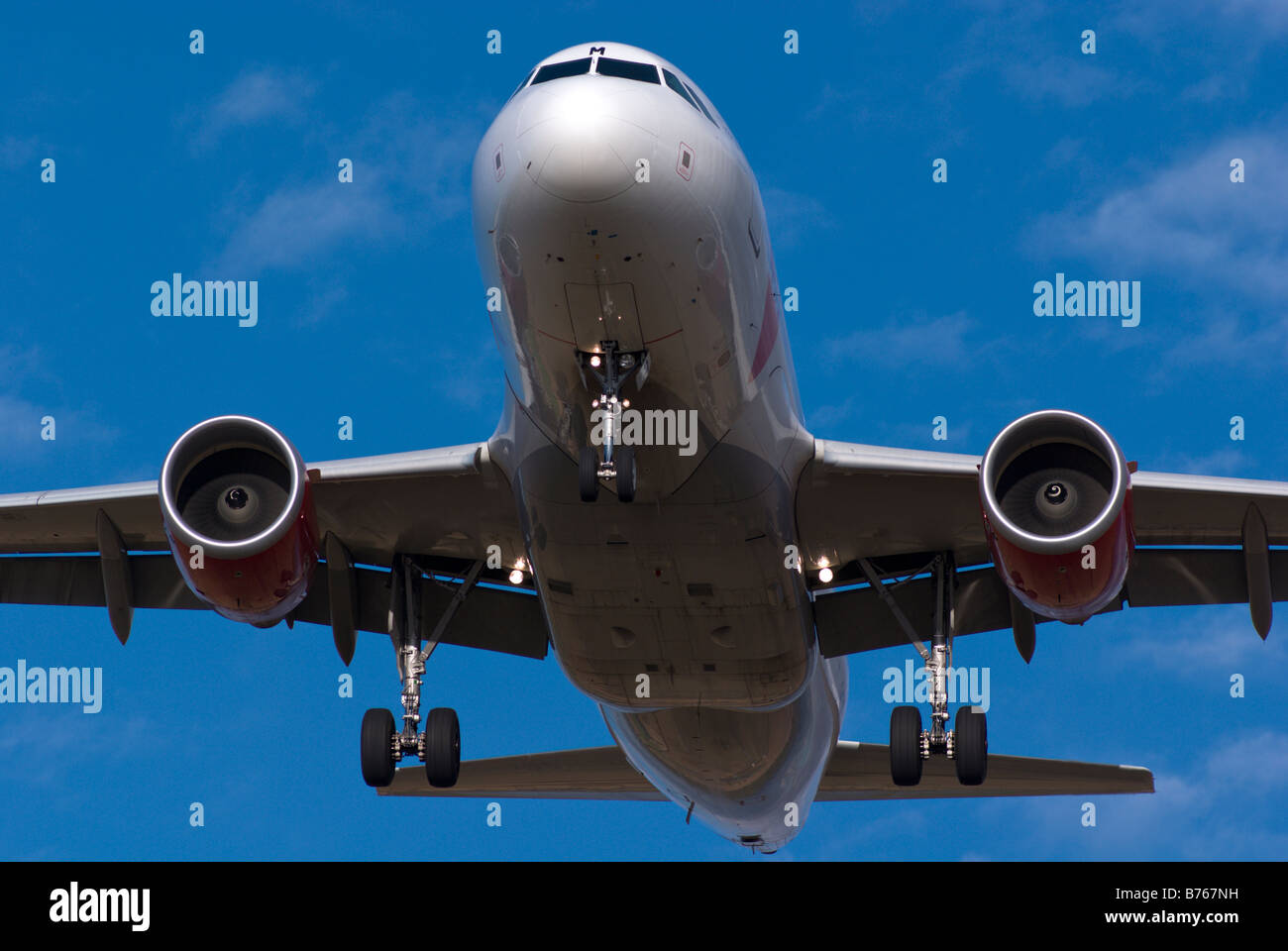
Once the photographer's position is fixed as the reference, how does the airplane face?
facing the viewer
